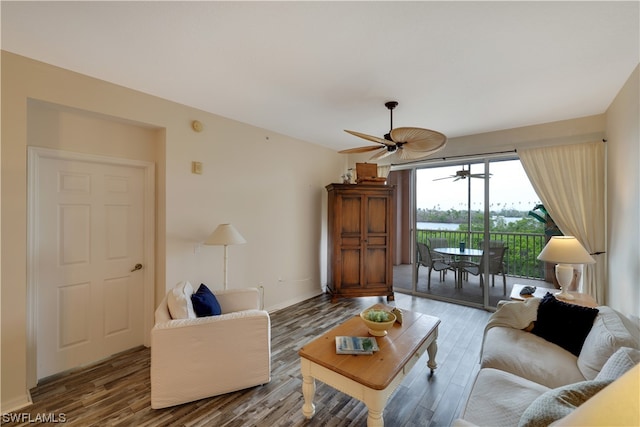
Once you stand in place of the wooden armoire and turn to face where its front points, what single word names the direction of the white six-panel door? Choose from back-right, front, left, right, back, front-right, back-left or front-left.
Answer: front-right

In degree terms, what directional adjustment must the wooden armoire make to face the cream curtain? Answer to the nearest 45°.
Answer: approximately 90° to its left

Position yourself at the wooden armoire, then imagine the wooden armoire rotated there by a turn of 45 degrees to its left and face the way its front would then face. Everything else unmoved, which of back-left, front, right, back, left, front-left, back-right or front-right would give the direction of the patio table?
front-left

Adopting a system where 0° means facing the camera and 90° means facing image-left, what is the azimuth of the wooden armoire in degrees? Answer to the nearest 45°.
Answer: approximately 0°

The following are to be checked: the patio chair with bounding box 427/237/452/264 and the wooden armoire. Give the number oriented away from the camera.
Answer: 0

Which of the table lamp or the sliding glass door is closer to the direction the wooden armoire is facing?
the table lamp

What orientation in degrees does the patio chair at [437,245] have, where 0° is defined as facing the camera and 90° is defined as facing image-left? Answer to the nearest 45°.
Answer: approximately 315°

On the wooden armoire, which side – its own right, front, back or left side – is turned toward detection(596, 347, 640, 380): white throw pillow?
front

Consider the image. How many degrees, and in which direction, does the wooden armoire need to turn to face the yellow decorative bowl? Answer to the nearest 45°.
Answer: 0° — it already faces it

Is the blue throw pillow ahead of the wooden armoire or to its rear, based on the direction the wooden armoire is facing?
ahead

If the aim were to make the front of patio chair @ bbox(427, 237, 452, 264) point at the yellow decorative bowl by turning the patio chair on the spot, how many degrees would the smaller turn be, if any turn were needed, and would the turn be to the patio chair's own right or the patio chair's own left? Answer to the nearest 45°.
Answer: approximately 45° to the patio chair's own right

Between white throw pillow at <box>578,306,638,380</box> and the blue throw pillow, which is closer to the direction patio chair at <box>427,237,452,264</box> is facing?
the white throw pillow

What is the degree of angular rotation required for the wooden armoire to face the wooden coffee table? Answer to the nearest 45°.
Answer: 0° — it already faces it

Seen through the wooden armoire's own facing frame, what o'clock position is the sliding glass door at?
The sliding glass door is roughly at 9 o'clock from the wooden armoire.
